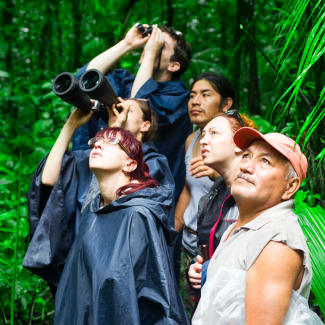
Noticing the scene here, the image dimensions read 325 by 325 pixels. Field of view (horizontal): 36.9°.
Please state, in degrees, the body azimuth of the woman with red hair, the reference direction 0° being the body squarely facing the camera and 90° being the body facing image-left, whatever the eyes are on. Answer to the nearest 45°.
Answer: approximately 45°

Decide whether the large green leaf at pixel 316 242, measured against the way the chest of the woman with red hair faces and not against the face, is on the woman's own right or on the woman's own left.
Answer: on the woman's own left

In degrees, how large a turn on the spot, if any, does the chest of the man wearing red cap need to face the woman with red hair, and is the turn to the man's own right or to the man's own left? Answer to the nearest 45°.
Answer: approximately 90° to the man's own right

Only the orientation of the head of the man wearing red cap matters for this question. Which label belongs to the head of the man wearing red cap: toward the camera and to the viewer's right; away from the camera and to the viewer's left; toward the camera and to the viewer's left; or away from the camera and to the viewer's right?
toward the camera and to the viewer's left

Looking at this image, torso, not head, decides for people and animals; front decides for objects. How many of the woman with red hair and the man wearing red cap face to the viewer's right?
0

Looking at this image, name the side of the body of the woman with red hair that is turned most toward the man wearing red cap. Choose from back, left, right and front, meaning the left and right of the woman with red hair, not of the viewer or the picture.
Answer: left

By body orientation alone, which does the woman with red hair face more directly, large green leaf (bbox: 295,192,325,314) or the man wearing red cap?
the man wearing red cap

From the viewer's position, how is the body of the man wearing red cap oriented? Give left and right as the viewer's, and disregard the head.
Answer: facing the viewer and to the left of the viewer

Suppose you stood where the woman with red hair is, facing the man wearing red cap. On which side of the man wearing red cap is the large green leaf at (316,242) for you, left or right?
left
